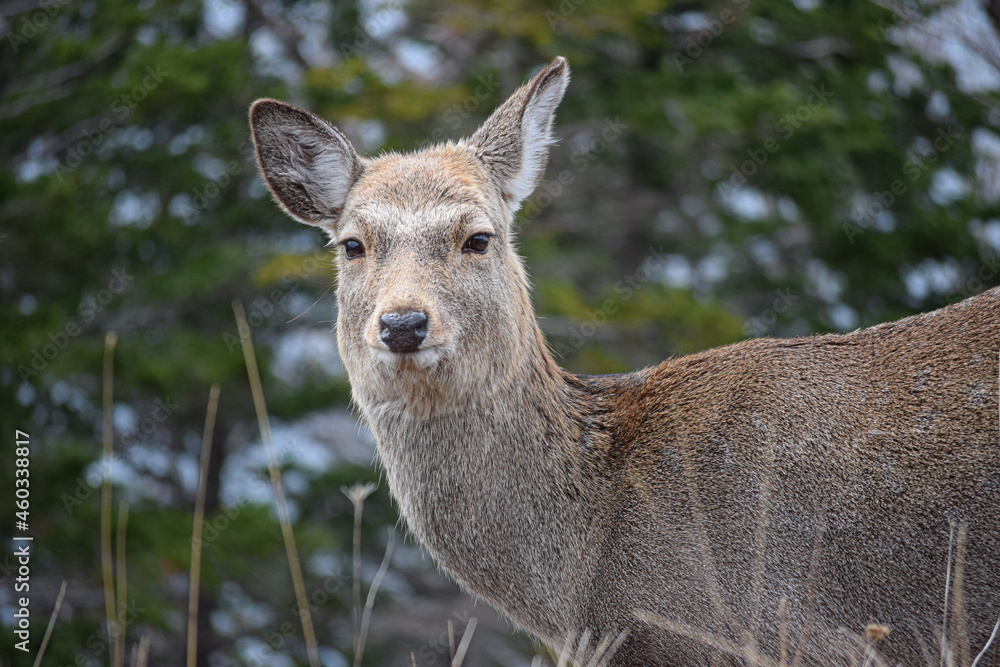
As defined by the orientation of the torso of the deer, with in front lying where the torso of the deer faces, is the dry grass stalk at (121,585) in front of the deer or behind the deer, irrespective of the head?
in front

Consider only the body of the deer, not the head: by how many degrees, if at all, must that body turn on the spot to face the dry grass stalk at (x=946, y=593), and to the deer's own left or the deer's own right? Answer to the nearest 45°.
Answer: approximately 135° to the deer's own left

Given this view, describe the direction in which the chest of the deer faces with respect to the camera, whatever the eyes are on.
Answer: to the viewer's left
